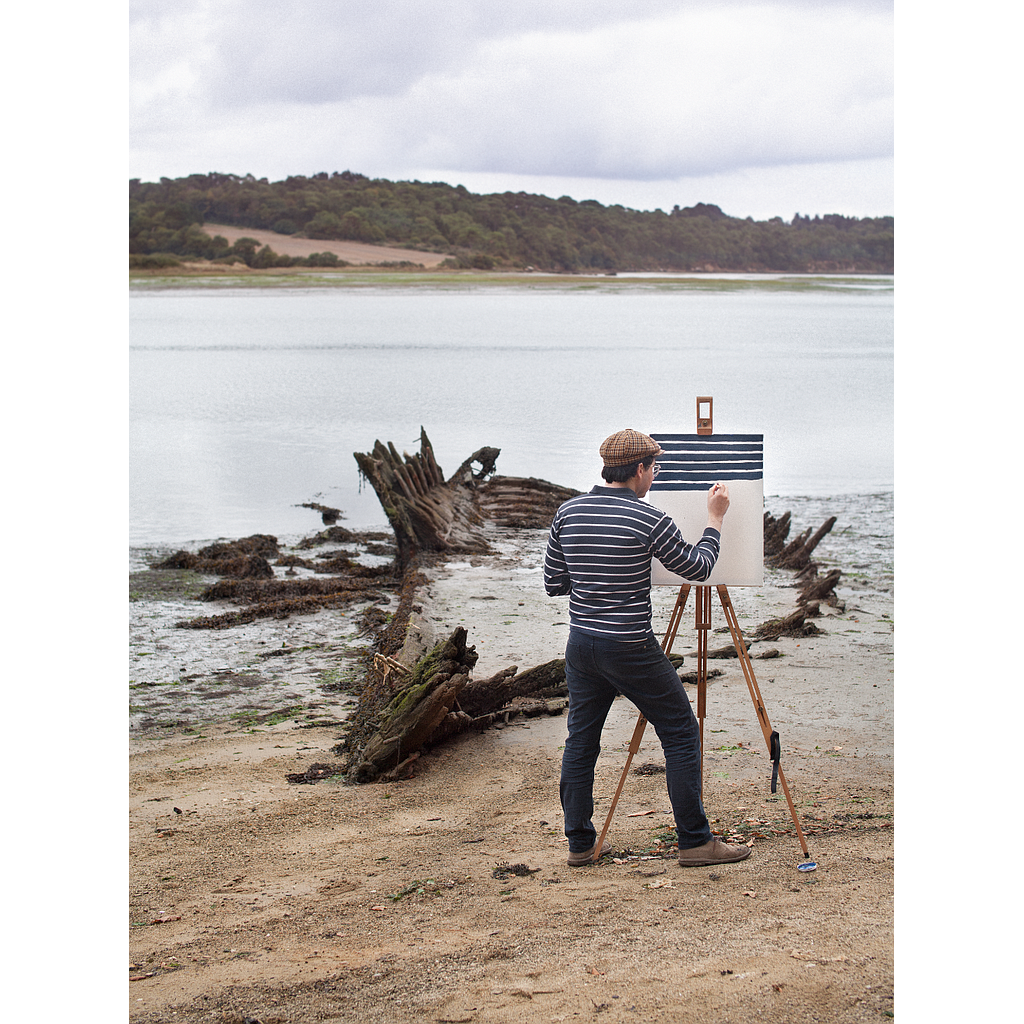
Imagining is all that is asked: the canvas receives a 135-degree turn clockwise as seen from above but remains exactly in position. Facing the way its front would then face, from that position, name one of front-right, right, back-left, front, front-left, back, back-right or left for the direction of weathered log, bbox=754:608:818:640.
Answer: front-right

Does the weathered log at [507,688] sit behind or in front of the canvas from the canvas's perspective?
behind

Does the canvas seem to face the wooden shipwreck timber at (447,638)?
no

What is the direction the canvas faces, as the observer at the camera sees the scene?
facing the viewer

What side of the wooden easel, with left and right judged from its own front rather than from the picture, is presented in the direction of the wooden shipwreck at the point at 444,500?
back

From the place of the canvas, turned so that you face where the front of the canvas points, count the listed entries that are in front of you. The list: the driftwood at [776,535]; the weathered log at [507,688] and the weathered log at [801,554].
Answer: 0

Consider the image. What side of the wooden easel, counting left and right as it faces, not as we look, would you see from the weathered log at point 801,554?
back

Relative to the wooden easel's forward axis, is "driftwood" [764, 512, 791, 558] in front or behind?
behind

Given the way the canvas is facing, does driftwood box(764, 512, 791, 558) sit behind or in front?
behind

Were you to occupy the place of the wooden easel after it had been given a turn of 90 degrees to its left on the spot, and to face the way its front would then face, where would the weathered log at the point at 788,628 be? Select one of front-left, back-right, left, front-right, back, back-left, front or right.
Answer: left

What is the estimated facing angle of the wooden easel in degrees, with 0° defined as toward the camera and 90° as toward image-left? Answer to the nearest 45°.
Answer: approximately 0°

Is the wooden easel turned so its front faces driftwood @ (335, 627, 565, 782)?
no
